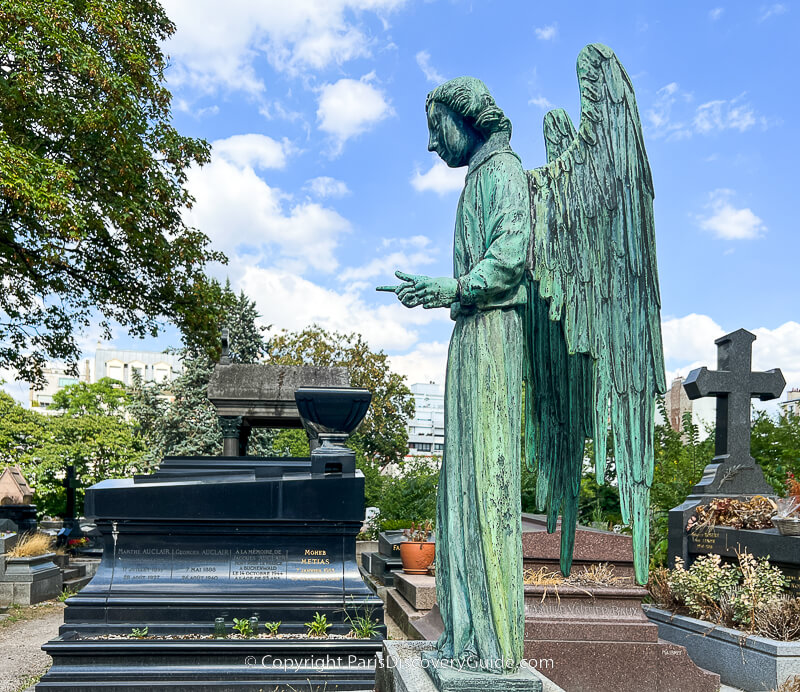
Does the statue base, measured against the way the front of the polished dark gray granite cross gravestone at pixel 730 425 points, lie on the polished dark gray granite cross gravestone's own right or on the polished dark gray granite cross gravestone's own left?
on the polished dark gray granite cross gravestone's own right

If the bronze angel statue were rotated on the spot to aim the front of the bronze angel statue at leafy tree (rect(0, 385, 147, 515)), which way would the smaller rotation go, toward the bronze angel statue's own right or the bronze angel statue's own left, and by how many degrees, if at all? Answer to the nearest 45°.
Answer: approximately 45° to the bronze angel statue's own right

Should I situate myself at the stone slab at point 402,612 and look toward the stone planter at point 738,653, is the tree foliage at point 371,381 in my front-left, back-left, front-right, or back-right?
back-left

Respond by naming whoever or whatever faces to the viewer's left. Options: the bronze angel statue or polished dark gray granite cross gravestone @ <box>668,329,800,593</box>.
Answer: the bronze angel statue

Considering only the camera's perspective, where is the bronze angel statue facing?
facing to the left of the viewer

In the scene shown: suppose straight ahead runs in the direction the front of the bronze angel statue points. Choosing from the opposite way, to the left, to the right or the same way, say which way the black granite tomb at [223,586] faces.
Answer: to the left

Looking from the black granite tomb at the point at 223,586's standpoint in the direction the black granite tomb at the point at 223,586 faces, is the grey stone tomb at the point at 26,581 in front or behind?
behind

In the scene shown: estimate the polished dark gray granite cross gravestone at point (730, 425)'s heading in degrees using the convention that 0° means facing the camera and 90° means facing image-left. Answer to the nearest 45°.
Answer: approximately 315°

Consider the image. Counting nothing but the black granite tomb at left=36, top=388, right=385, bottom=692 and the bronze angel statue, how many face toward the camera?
1
